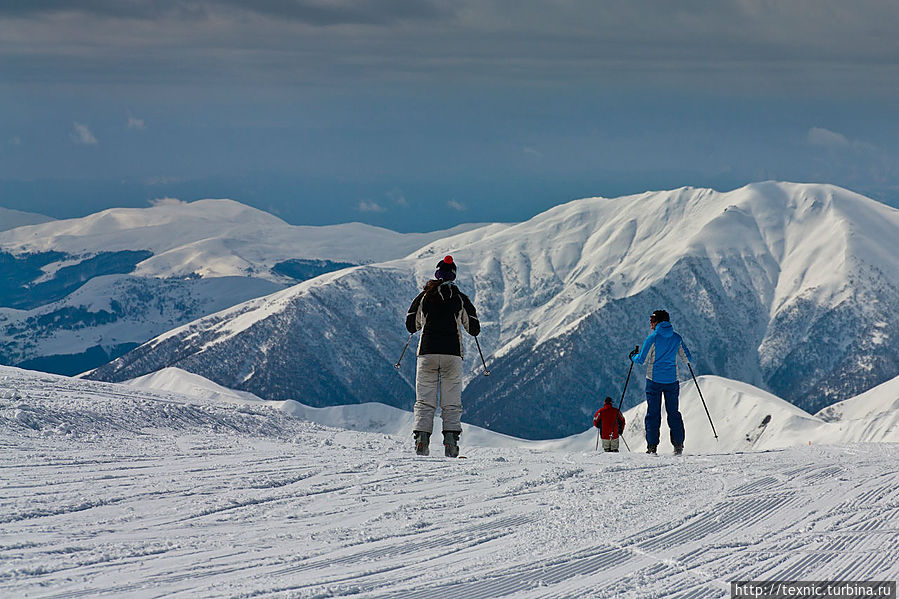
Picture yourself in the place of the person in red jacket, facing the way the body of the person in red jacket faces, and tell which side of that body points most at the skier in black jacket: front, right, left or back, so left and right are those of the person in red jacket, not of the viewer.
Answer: back

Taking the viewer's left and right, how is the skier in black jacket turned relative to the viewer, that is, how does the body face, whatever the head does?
facing away from the viewer

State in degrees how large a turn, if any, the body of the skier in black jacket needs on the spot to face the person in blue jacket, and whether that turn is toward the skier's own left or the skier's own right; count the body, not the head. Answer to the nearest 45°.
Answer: approximately 45° to the skier's own right

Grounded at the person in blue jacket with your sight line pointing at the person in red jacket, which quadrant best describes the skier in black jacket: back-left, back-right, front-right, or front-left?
back-left

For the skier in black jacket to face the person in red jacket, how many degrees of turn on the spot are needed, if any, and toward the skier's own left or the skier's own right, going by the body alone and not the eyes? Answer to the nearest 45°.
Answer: approximately 45° to the skier's own right

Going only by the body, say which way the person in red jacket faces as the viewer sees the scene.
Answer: away from the camera

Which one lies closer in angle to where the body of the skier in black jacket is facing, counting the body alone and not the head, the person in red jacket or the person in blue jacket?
the person in red jacket

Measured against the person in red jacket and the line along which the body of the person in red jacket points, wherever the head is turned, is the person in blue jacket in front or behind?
behind

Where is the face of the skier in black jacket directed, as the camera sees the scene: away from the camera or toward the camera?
away from the camera

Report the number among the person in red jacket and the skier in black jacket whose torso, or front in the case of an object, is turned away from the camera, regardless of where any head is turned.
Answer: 2
